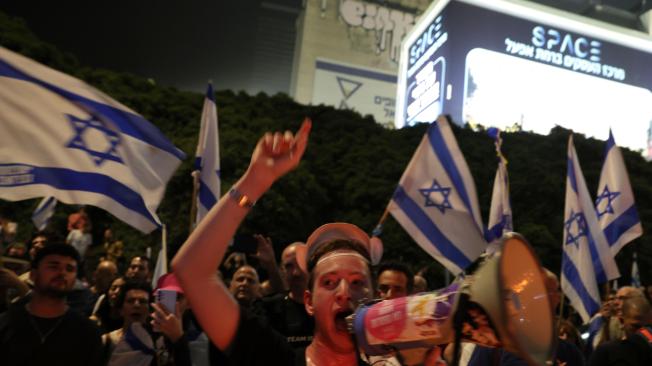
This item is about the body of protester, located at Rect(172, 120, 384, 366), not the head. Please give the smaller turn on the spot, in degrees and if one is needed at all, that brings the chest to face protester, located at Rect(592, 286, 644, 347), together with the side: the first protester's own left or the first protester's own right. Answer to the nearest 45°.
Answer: approximately 90° to the first protester's own left

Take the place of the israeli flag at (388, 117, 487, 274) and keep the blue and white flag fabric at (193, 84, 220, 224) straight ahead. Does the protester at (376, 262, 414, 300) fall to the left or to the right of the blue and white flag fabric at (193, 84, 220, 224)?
left

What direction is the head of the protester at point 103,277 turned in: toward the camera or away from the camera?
toward the camera

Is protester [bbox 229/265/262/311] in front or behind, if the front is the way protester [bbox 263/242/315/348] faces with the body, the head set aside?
behind

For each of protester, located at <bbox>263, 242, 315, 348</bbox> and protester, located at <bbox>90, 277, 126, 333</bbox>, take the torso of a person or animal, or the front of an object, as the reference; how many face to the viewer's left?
0

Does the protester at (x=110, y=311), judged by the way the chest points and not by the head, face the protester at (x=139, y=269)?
no

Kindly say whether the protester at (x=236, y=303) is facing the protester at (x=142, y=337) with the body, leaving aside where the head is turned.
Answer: no

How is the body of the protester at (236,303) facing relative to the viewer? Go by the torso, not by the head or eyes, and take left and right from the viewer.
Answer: facing the viewer and to the right of the viewer

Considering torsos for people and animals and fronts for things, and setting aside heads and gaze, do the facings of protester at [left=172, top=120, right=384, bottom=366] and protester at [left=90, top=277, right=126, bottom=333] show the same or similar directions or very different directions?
same or similar directions

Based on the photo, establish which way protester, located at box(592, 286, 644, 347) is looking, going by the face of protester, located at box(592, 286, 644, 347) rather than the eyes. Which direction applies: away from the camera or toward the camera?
toward the camera

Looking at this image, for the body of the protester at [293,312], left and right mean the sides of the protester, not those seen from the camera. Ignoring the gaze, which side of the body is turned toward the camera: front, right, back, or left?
front

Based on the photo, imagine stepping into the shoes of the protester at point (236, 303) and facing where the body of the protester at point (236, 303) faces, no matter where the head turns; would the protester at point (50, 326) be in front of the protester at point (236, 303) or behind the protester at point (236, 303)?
behind

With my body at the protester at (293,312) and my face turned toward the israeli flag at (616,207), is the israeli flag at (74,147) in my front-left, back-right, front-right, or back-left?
back-left

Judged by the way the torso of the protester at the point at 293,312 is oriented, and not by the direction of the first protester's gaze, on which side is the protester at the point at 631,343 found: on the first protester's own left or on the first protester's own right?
on the first protester's own left

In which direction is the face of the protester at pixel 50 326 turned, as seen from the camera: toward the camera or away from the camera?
toward the camera
